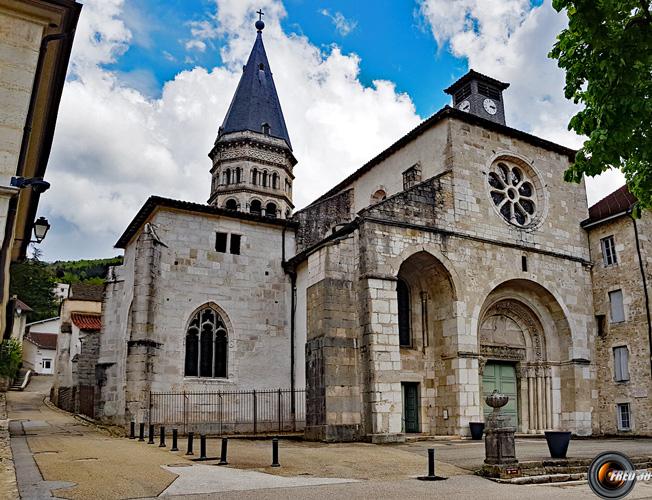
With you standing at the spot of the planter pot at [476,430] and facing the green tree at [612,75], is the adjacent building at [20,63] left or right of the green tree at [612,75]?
right

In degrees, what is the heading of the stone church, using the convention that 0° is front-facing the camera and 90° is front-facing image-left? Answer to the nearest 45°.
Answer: approximately 315°

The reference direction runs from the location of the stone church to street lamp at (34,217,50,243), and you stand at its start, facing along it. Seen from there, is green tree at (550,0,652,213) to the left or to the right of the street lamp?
left

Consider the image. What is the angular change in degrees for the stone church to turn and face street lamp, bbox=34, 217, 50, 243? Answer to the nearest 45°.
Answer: approximately 90° to its right
